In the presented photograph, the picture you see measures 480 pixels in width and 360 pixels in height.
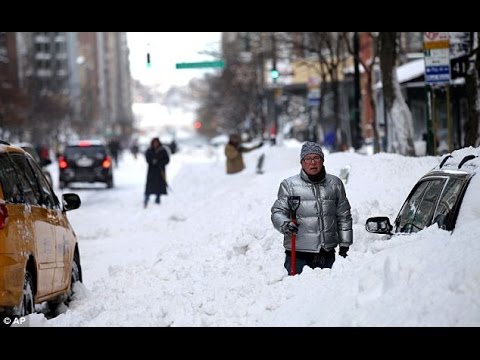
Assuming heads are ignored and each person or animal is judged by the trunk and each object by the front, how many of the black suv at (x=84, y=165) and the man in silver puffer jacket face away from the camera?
1

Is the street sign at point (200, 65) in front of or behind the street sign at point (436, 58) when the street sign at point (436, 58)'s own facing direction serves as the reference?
behind

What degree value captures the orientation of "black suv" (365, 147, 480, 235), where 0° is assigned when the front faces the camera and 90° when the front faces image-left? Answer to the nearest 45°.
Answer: approximately 135°

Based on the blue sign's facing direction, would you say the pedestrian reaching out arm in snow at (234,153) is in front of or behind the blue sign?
behind

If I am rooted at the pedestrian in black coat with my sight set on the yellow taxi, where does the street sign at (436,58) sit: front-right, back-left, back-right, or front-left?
front-left

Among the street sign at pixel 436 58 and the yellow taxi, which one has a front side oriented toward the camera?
the street sign

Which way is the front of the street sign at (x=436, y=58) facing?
toward the camera

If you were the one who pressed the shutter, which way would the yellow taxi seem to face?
facing away from the viewer and to the right of the viewer

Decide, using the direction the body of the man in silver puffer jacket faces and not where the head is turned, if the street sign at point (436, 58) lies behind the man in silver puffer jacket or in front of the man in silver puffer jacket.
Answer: behind

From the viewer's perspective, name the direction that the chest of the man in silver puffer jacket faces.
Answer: toward the camera

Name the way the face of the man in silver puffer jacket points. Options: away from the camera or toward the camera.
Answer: toward the camera

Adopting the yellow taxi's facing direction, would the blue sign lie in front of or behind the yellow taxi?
in front

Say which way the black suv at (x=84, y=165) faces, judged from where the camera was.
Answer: facing away from the viewer

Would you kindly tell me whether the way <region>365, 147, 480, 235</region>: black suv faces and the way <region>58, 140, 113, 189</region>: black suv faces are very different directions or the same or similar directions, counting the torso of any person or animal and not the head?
same or similar directions

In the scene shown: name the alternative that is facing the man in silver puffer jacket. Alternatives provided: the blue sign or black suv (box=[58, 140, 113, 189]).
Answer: the blue sign

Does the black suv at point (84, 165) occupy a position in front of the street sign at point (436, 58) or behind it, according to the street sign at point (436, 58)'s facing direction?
behind

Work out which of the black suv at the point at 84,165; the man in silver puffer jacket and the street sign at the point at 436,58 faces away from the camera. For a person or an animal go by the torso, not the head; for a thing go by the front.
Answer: the black suv
